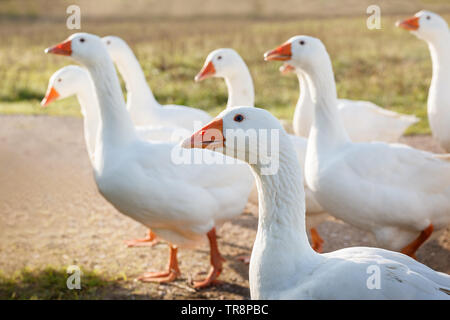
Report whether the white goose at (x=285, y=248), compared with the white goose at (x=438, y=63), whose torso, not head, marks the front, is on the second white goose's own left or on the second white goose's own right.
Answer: on the second white goose's own left

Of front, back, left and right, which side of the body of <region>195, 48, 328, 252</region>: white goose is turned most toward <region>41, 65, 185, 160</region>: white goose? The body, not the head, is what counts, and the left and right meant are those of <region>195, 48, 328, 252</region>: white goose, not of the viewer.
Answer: front

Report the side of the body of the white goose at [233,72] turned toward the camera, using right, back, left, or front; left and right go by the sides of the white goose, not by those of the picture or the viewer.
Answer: left

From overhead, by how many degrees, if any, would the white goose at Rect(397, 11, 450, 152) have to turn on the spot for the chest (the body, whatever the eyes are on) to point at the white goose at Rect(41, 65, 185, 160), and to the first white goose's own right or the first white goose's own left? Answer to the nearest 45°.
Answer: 0° — it already faces it

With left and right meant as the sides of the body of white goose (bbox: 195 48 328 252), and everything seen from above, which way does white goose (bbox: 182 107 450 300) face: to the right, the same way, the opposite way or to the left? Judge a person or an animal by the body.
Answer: the same way

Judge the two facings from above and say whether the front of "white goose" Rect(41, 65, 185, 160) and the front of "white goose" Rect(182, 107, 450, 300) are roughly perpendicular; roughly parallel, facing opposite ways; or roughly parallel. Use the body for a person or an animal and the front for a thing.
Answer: roughly parallel

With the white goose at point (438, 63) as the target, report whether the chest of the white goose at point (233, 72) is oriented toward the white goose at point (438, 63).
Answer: no

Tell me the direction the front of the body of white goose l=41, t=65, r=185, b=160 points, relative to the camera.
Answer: to the viewer's left

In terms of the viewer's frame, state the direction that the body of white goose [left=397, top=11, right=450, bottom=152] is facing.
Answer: to the viewer's left

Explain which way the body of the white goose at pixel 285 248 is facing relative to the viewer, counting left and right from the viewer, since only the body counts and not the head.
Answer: facing to the left of the viewer

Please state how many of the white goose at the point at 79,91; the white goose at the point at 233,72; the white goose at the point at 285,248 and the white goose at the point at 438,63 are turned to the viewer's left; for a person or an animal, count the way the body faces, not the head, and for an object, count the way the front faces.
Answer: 4

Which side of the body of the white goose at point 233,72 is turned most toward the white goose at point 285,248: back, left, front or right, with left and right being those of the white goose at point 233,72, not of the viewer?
left

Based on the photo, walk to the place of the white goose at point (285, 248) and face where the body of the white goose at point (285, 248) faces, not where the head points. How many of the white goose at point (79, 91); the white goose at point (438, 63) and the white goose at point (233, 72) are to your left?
0

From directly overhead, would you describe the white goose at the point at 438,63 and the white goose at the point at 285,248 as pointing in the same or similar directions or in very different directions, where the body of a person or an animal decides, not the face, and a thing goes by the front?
same or similar directions
